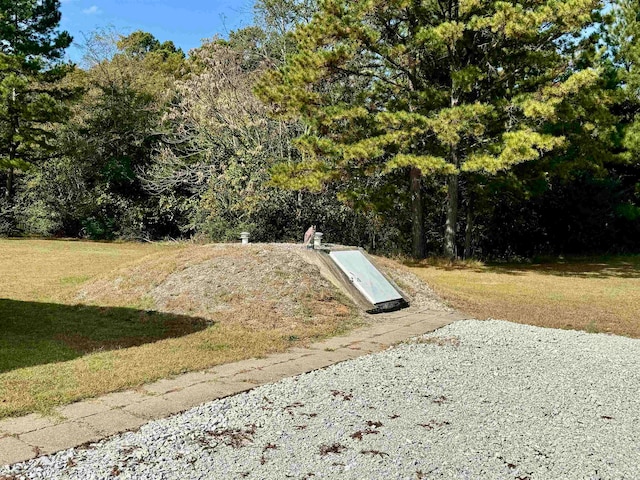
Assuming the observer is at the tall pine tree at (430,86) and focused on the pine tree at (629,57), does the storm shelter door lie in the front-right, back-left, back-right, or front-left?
back-right

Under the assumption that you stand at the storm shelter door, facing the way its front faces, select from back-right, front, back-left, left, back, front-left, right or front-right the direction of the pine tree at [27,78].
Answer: back

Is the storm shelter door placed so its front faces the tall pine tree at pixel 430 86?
no

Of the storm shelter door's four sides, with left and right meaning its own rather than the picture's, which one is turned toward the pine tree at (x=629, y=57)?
left

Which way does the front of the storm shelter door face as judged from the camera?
facing the viewer and to the right of the viewer
